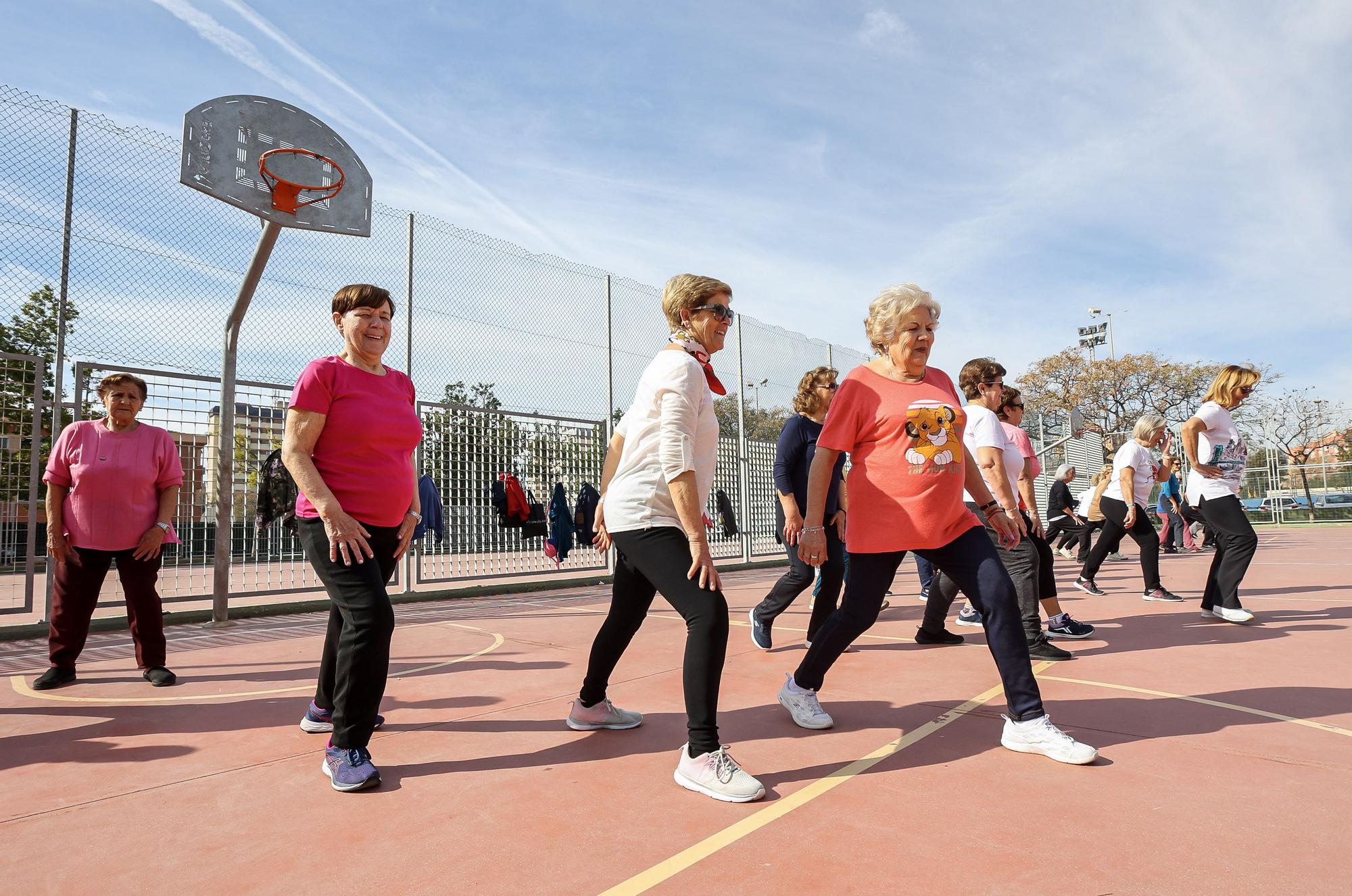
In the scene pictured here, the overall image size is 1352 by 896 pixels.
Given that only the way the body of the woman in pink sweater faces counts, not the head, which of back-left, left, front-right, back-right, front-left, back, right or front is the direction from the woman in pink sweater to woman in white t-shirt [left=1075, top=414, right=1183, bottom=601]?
left

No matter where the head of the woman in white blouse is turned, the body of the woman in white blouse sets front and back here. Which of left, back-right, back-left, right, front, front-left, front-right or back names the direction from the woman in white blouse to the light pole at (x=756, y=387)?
left

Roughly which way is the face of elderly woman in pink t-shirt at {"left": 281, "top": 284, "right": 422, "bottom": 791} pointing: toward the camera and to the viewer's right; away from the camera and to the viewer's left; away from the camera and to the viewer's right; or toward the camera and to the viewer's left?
toward the camera and to the viewer's right

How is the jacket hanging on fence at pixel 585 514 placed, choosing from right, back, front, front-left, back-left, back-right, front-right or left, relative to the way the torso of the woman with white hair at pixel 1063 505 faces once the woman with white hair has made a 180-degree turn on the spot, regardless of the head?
front-left

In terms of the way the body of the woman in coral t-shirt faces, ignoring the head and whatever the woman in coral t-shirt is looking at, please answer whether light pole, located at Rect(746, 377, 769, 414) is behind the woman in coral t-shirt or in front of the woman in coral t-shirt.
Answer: behind
